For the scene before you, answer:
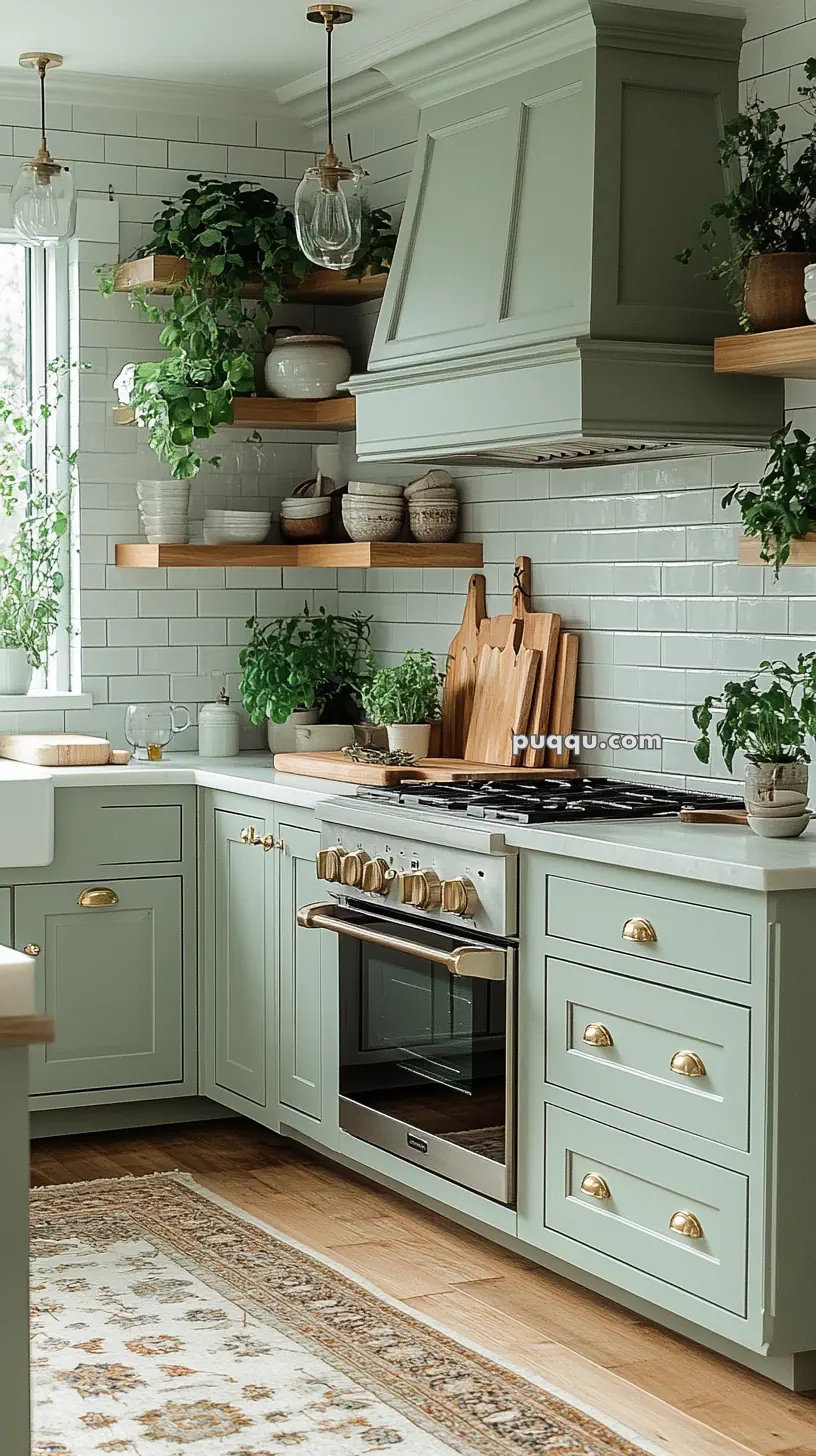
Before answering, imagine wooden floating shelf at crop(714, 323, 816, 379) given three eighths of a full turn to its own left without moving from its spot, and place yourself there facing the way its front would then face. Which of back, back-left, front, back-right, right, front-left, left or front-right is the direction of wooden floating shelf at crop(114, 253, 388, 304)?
back-left

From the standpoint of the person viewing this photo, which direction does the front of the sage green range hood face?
facing the viewer and to the left of the viewer

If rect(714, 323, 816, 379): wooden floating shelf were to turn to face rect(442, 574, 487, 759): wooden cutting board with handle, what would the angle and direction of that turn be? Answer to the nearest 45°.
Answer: approximately 90° to its right

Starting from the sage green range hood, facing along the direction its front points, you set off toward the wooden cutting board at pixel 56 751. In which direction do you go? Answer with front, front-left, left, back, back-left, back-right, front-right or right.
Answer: right

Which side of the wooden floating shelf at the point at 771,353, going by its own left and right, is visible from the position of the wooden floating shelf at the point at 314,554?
right

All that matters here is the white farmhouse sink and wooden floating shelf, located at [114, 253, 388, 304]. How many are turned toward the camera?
2

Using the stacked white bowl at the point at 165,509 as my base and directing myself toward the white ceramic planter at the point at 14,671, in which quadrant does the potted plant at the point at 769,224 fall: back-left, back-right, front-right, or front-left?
back-left

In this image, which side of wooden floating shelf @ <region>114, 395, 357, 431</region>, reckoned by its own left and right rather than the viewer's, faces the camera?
front

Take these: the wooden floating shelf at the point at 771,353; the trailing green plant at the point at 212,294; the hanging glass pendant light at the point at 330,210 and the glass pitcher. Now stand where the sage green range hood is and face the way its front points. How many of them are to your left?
1

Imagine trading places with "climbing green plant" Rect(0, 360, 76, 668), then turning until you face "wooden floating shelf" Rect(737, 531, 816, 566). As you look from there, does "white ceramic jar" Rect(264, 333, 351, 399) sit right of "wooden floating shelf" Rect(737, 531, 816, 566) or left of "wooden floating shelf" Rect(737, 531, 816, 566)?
left

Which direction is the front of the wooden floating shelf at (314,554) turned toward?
toward the camera
